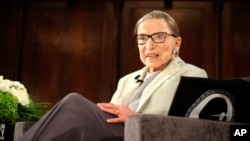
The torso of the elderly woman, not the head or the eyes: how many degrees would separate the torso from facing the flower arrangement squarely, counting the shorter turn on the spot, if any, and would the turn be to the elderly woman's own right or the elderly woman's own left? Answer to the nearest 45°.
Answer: approximately 45° to the elderly woman's own right

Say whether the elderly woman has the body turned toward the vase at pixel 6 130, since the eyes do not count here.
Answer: no

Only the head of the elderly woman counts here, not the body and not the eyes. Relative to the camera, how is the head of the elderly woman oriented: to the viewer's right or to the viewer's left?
to the viewer's left

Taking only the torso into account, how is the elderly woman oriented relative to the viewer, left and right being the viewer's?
facing the viewer and to the left of the viewer
